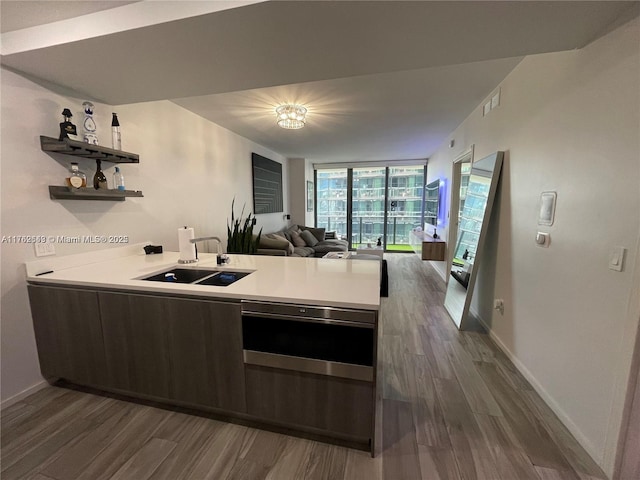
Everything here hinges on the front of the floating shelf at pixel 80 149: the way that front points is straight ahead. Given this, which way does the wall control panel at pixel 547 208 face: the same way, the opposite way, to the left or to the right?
the opposite way

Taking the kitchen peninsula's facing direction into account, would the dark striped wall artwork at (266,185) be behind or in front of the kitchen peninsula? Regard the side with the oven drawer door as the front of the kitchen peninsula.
behind

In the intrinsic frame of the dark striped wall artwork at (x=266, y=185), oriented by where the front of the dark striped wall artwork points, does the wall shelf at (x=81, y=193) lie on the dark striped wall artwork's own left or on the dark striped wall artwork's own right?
on the dark striped wall artwork's own right

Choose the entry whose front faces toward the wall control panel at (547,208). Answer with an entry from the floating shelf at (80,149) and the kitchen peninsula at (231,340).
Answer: the floating shelf

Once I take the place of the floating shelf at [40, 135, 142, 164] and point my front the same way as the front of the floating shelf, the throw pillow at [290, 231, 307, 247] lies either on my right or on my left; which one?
on my left

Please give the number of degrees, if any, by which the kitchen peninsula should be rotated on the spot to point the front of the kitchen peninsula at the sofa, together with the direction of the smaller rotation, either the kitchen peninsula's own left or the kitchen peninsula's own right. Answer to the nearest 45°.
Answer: approximately 180°

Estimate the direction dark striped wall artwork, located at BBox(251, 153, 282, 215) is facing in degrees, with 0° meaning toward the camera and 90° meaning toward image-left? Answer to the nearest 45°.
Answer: approximately 315°

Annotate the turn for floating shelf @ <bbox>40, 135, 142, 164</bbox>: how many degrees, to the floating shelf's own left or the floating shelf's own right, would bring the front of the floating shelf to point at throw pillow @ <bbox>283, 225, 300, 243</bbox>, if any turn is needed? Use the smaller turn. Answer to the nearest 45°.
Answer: approximately 90° to the floating shelf's own left

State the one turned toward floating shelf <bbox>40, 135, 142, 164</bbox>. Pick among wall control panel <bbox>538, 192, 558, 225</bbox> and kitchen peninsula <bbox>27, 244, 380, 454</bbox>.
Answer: the wall control panel

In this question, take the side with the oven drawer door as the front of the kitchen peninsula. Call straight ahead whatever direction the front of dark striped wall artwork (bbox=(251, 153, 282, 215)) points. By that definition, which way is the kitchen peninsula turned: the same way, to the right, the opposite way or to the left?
to the right

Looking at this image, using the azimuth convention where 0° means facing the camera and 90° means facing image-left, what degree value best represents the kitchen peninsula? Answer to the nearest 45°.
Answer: approximately 45°

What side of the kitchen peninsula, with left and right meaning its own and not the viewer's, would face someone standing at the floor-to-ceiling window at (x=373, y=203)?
back

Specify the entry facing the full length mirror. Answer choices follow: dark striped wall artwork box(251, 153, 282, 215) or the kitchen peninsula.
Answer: the dark striped wall artwork
